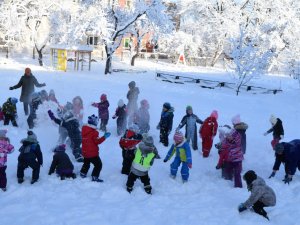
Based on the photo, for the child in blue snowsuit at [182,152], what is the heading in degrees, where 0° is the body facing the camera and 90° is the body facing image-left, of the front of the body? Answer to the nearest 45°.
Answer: approximately 45°

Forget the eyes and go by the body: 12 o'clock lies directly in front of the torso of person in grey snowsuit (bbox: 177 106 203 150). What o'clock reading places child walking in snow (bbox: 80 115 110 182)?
child walking in snow (bbox: 80 115 110 182) is roughly at 1 o'clock from person in grey snowsuit (bbox: 177 106 203 150).

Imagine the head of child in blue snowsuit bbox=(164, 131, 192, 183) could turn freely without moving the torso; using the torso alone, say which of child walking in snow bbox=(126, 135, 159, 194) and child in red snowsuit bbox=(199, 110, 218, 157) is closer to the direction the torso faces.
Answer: the child walking in snow

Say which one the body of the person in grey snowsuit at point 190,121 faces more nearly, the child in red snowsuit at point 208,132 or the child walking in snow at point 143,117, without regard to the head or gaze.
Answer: the child in red snowsuit

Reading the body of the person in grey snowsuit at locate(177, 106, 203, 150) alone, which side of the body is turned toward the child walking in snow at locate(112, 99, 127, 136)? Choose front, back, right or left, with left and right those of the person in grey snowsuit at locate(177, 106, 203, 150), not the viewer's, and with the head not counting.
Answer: right

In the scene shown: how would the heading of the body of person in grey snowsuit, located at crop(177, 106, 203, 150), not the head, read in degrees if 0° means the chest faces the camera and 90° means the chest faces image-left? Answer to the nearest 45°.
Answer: approximately 0°
